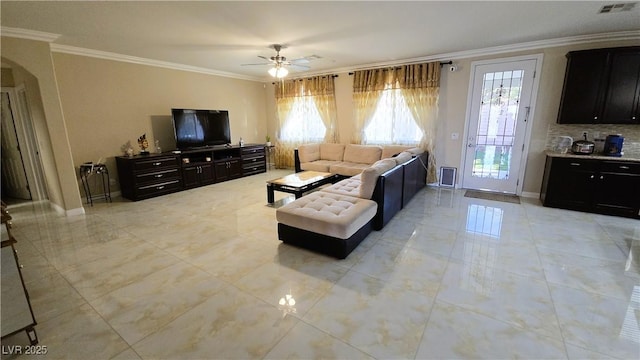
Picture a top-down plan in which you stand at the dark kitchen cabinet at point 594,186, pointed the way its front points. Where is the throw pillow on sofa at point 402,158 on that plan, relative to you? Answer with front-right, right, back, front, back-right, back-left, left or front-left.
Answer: front-right

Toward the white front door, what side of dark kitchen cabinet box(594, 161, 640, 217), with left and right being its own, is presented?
right

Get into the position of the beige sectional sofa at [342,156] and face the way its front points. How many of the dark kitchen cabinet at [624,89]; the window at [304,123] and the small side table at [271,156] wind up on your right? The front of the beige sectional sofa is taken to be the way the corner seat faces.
2

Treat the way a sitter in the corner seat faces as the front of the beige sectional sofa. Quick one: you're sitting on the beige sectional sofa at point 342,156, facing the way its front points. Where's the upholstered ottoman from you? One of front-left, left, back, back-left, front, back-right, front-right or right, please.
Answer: front-left

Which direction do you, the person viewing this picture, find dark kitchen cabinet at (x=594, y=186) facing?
facing the viewer

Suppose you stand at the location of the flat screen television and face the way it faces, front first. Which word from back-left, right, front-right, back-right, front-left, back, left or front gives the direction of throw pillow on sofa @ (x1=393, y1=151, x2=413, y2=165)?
front

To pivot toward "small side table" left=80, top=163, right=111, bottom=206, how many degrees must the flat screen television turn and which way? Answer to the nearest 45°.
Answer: approximately 135° to its right

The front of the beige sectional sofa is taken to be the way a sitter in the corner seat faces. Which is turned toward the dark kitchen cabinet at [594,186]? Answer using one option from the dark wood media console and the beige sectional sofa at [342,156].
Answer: the dark wood media console

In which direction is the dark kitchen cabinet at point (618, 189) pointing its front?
toward the camera

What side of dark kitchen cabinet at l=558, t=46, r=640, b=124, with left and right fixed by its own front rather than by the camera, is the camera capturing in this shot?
front

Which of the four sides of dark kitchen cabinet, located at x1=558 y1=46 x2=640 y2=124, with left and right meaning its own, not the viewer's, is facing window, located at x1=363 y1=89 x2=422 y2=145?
right

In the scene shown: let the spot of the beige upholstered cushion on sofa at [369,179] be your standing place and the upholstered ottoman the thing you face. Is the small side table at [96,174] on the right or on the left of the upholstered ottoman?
right

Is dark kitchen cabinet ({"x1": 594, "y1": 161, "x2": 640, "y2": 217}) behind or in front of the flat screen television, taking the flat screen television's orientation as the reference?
in front

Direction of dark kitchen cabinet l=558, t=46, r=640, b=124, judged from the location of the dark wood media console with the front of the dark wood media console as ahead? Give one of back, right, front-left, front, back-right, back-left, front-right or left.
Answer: front

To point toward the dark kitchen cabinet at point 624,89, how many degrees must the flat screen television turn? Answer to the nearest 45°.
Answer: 0° — it already faces it

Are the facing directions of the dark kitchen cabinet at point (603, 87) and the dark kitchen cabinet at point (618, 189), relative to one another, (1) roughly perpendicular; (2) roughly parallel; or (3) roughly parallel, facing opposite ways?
roughly parallel

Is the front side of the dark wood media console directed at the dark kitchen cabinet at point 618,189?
yes
